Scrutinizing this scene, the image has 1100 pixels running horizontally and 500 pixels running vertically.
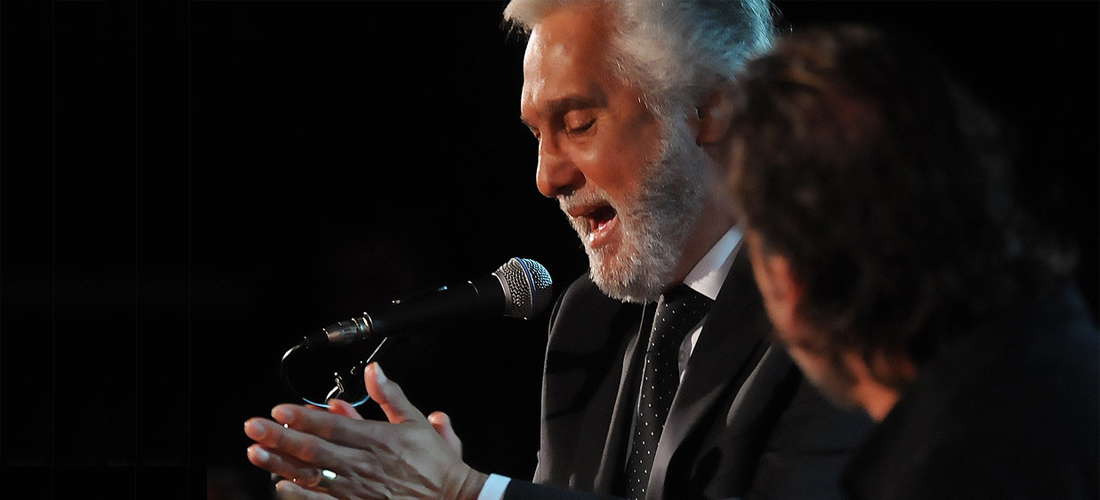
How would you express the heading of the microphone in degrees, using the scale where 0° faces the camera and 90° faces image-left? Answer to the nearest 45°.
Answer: approximately 270°
